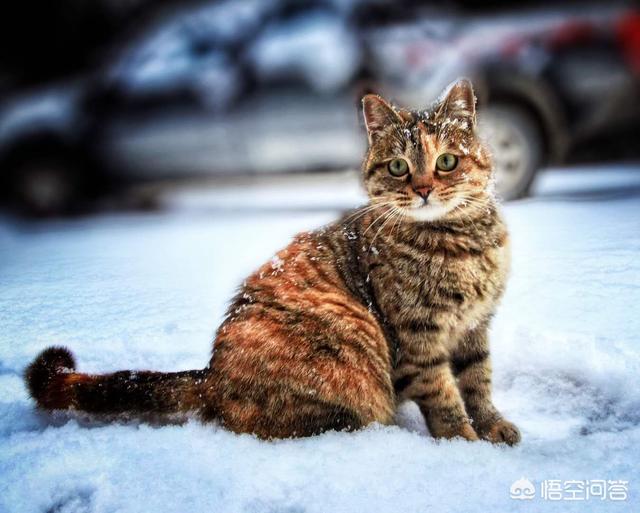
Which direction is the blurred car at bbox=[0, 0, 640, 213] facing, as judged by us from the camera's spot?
facing to the left of the viewer

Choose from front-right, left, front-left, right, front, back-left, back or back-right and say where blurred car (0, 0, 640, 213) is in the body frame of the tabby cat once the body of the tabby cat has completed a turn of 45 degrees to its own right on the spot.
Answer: back

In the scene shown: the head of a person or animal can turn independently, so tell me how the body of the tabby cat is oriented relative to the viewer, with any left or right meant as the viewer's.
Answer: facing the viewer and to the right of the viewer
